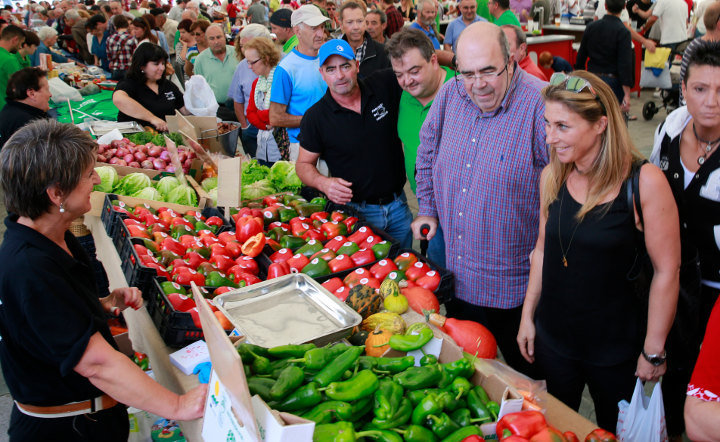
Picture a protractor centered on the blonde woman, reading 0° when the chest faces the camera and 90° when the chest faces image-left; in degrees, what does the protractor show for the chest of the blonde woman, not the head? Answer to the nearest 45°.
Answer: approximately 45°

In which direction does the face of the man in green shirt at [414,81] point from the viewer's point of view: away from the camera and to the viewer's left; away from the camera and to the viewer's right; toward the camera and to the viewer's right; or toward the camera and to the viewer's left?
toward the camera and to the viewer's left

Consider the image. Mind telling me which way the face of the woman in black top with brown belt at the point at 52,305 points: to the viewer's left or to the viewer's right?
to the viewer's right

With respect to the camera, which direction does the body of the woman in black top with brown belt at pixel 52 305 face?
to the viewer's right

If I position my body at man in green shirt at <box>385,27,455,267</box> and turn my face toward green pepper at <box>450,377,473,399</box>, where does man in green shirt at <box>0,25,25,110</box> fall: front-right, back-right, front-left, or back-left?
back-right

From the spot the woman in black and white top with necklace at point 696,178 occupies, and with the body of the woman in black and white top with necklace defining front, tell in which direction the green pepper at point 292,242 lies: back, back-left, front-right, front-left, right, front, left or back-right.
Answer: right

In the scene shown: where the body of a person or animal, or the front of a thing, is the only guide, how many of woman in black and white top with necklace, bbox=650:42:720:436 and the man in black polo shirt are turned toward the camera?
2

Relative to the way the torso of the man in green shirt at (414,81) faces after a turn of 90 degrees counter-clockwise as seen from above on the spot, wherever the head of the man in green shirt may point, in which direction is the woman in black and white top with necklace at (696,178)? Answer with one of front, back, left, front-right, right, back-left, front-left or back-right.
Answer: front
